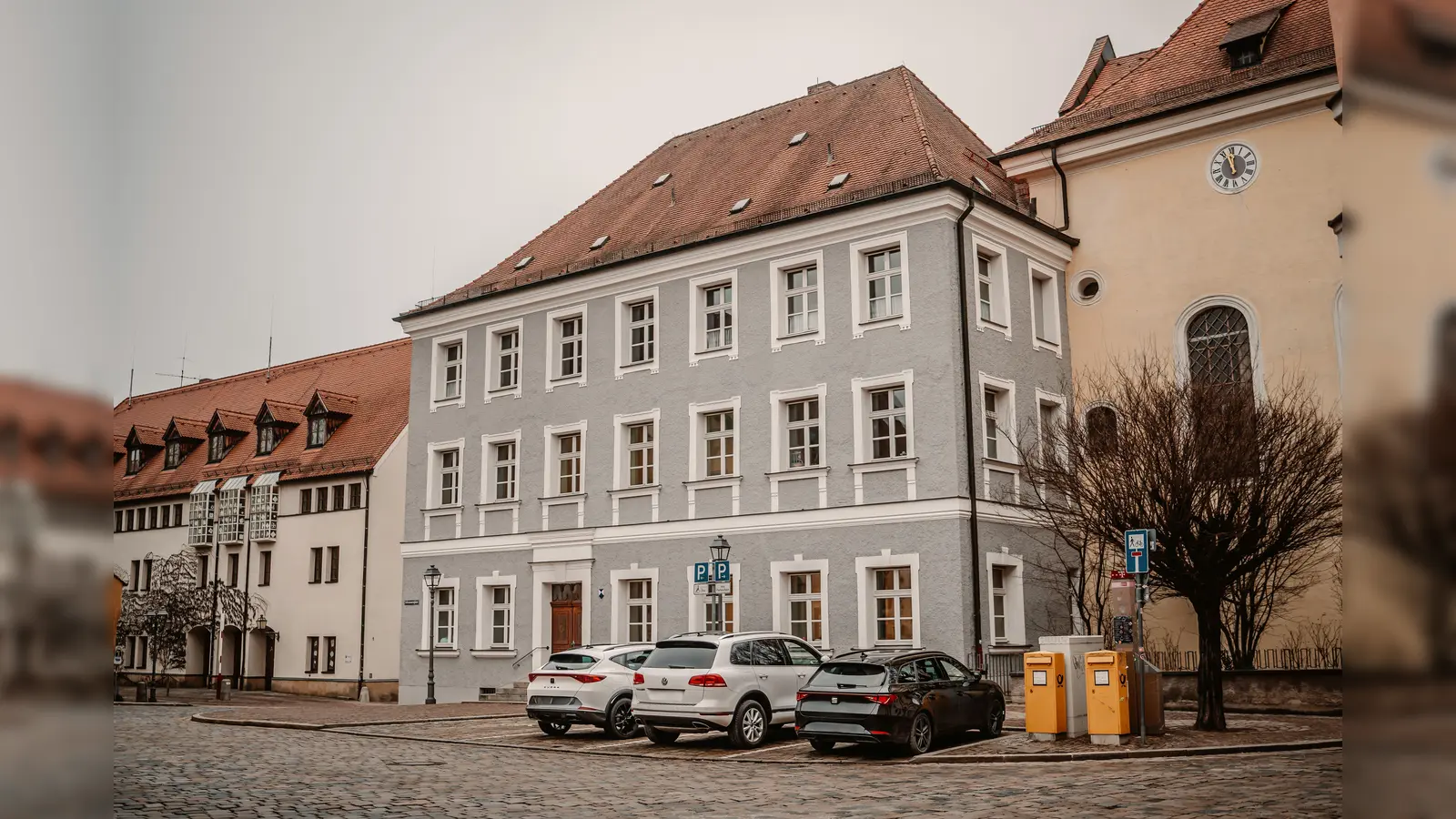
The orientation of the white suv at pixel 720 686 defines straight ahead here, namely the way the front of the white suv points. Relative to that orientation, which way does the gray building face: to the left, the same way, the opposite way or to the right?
the opposite way

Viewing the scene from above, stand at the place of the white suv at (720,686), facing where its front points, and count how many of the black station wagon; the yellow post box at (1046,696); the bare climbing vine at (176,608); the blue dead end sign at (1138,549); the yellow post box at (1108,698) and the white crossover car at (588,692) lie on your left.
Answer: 2

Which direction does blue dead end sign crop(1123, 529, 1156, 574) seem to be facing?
toward the camera

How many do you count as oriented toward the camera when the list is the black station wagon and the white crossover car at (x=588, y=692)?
0

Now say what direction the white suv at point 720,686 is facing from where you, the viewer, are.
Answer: facing away from the viewer and to the right of the viewer

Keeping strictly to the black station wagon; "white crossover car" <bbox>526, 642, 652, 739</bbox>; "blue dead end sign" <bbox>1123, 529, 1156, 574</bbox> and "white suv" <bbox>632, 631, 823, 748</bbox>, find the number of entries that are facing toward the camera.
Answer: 1

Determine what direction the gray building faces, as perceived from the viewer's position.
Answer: facing the viewer and to the left of the viewer

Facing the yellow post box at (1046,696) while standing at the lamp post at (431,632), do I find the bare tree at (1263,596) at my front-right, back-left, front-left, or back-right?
front-left

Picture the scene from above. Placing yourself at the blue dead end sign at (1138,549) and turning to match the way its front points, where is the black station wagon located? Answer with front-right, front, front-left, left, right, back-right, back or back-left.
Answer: right

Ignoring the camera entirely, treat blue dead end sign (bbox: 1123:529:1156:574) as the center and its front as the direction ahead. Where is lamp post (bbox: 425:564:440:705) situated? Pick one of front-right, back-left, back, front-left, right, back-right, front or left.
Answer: back-right

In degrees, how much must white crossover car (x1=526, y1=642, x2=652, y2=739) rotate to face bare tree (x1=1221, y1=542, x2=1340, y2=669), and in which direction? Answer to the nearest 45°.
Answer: approximately 45° to its right

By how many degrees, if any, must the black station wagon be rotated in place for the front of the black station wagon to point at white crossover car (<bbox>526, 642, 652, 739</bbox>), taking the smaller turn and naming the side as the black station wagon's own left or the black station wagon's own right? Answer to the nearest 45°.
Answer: approximately 90° to the black station wagon's own left

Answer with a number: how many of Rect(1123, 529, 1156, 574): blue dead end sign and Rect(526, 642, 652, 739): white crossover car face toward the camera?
1

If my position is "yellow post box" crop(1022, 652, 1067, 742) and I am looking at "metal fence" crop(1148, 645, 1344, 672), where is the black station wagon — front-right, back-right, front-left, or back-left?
back-left

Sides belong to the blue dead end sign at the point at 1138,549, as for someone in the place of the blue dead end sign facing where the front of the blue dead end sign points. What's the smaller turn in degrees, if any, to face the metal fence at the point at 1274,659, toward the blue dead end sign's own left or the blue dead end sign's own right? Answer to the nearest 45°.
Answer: approximately 180°
